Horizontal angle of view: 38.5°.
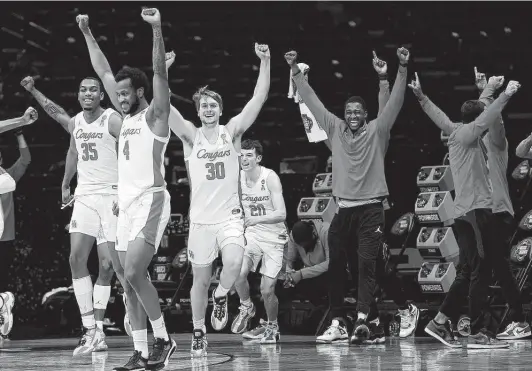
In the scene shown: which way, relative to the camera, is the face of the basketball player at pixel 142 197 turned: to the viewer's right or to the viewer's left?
to the viewer's left

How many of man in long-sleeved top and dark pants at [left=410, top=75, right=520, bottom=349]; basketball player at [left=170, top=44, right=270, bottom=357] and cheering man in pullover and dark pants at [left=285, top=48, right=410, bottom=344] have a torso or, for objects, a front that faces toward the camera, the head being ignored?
2

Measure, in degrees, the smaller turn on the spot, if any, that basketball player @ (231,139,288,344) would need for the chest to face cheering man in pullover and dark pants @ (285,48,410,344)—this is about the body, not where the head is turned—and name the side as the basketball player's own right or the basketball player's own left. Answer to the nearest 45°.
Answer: approximately 90° to the basketball player's own left

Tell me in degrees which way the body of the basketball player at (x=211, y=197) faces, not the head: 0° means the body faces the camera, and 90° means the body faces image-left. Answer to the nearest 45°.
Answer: approximately 0°

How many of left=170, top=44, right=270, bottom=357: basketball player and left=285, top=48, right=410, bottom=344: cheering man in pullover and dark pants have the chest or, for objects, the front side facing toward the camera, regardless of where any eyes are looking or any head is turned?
2
